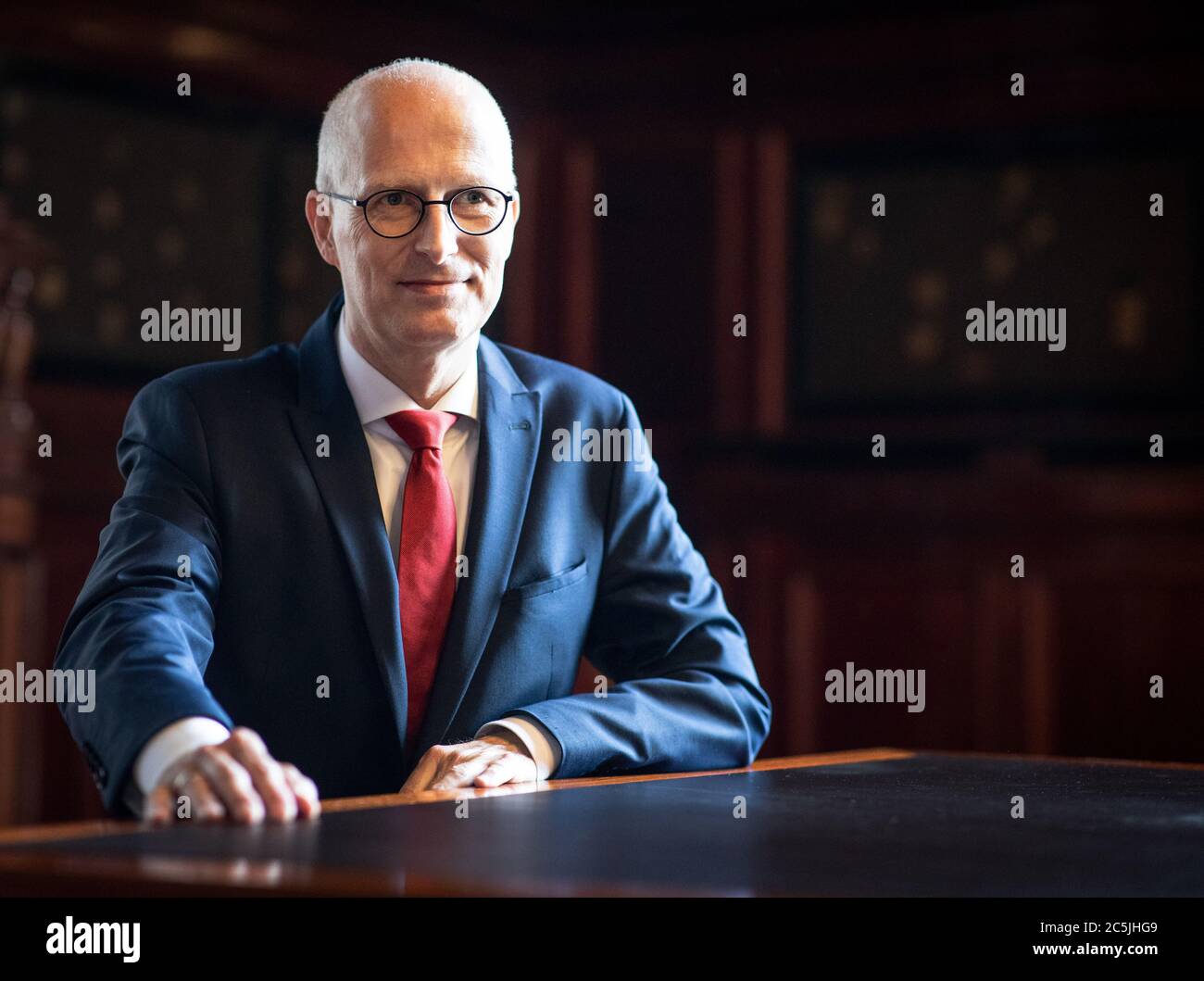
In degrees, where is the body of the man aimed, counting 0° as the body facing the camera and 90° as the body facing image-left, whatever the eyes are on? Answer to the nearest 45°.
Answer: approximately 0°

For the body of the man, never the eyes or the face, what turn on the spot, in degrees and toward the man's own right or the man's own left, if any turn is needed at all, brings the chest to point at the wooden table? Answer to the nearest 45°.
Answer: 0° — they already face it
